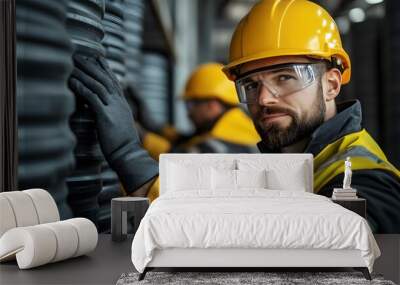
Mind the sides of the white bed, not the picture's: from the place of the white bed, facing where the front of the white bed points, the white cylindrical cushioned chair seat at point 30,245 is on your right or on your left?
on your right

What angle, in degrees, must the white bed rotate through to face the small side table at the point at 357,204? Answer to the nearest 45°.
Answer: approximately 135° to its left

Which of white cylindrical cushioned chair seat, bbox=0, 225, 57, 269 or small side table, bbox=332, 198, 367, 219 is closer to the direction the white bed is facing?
the white cylindrical cushioned chair seat

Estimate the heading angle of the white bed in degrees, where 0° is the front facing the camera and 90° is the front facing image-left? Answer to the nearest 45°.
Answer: approximately 0°

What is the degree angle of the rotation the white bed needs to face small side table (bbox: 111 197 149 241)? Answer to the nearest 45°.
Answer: approximately 135° to its right
